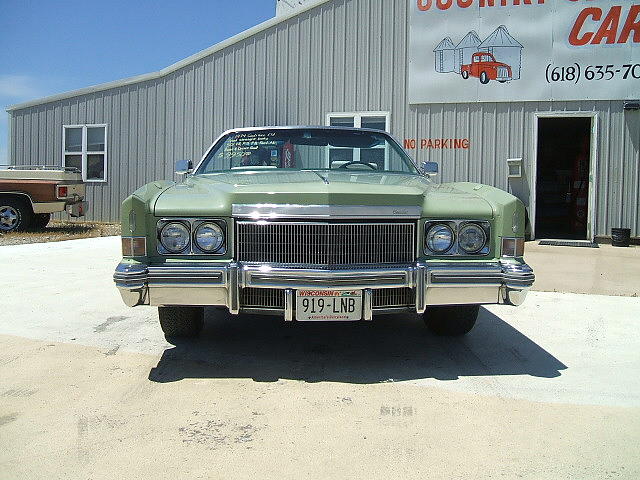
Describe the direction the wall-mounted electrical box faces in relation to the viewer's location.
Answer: facing the viewer

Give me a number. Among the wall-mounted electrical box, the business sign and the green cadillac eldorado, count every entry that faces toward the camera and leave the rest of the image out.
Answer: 3

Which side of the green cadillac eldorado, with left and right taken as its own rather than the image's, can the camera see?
front

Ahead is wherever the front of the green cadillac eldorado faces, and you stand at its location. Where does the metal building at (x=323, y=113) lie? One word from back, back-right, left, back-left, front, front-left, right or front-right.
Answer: back

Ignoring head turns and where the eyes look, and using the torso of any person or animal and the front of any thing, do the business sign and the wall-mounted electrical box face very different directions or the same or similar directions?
same or similar directions

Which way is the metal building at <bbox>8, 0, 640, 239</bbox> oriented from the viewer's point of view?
toward the camera

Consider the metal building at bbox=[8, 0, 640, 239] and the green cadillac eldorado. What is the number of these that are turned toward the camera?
2

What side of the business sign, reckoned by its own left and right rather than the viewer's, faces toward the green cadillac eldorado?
front
